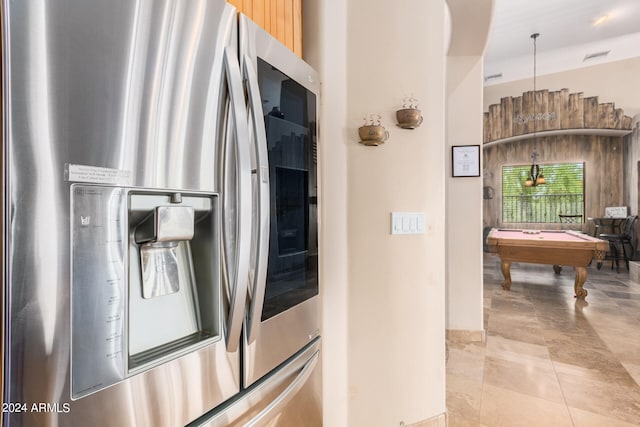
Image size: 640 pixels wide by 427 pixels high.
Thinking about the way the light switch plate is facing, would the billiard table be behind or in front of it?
behind

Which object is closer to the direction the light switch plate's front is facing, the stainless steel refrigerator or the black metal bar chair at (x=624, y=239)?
the stainless steel refrigerator

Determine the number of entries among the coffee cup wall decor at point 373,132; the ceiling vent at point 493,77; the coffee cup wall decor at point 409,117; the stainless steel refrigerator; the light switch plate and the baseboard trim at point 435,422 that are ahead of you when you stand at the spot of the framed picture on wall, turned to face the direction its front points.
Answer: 5

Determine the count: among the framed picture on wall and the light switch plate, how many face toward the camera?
2

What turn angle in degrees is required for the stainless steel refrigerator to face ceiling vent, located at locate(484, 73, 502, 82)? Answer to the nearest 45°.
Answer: approximately 90° to its left

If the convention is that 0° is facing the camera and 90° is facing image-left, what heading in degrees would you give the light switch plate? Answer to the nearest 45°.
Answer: approximately 0°
